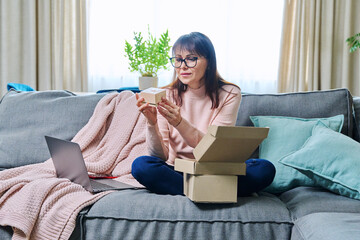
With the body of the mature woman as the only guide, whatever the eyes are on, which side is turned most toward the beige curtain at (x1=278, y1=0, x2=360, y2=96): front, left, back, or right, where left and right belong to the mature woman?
back

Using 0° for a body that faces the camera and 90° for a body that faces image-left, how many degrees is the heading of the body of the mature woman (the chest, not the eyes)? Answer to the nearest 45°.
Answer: approximately 45°

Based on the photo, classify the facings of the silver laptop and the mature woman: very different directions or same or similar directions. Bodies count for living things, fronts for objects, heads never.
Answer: very different directions

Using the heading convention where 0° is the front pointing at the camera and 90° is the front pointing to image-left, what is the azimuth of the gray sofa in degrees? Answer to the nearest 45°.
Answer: approximately 0°

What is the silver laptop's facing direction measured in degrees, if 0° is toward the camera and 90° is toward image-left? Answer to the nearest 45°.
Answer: approximately 225°

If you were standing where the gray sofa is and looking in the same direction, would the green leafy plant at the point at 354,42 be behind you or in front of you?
behind

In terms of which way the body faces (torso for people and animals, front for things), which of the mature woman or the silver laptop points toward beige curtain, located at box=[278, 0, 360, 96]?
the silver laptop

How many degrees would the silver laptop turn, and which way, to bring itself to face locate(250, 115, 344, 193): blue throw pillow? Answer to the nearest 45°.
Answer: approximately 45° to its right

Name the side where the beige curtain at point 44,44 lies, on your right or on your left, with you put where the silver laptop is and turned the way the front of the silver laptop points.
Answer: on your left
